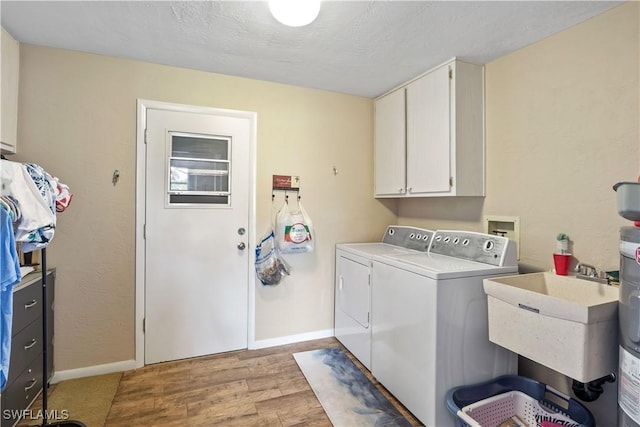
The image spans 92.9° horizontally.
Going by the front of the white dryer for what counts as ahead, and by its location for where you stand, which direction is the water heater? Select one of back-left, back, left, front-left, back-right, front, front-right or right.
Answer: left

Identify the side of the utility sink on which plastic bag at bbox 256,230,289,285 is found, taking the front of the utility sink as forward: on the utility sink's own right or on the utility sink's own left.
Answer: on the utility sink's own right

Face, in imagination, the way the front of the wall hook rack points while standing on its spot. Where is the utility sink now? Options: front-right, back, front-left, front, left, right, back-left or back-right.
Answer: front-left

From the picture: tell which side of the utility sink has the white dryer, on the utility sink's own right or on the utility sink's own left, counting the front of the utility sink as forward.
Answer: on the utility sink's own right

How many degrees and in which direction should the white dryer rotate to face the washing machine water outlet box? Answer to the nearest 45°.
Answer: approximately 135° to its left

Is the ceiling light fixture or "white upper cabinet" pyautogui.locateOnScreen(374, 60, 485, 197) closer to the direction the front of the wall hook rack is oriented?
the ceiling light fixture

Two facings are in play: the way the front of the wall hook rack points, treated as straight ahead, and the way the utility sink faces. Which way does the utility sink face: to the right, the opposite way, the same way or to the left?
to the right

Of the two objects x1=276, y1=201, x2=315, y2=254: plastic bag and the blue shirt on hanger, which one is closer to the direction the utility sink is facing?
the blue shirt on hanger

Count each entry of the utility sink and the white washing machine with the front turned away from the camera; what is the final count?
0

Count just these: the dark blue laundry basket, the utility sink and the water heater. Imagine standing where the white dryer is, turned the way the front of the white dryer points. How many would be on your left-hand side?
3

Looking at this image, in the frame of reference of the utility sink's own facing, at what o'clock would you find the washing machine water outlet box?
The washing machine water outlet box is roughly at 4 o'clock from the utility sink.

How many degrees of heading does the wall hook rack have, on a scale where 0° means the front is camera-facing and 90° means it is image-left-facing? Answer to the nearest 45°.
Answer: approximately 0°

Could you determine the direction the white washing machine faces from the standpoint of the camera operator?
facing the viewer and to the left of the viewer

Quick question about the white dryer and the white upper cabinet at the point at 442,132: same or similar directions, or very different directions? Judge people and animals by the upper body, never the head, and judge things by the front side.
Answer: same or similar directions

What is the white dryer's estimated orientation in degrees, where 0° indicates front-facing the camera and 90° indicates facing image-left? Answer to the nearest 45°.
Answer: approximately 45°

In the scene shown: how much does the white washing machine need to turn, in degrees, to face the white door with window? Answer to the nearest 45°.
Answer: approximately 45° to its right

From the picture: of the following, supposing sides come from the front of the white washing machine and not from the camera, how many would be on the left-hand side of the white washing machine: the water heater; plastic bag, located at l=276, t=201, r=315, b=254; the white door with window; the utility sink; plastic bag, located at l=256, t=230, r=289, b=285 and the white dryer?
2

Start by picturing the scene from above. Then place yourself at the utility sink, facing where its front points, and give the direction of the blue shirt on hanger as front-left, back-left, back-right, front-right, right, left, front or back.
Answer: front
